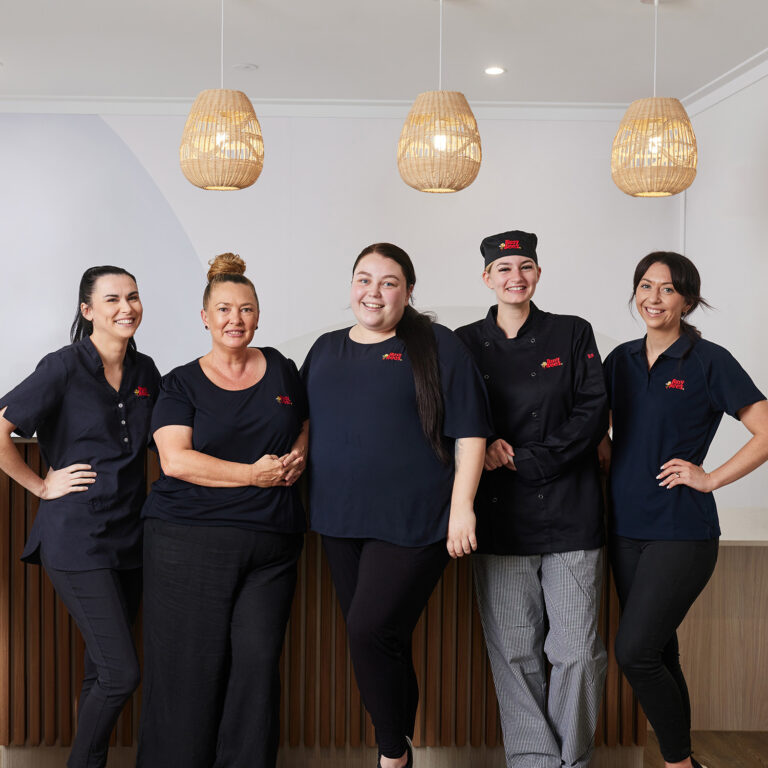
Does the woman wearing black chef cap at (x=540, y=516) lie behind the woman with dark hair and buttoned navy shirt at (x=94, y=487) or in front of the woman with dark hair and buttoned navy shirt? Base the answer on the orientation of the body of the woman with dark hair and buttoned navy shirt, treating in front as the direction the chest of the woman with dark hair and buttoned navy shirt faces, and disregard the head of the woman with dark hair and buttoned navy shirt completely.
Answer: in front

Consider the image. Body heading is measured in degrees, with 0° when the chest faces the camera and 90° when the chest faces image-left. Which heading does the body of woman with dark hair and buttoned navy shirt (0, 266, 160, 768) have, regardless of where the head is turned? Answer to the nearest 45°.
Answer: approximately 315°

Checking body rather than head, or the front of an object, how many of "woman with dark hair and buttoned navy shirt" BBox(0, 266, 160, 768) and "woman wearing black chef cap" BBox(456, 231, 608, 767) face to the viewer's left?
0

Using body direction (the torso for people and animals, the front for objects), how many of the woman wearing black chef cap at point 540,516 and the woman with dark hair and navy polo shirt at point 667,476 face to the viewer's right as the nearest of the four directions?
0

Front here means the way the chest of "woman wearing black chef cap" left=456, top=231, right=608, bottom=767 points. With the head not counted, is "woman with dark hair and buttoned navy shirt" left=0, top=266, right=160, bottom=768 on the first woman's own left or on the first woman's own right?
on the first woman's own right

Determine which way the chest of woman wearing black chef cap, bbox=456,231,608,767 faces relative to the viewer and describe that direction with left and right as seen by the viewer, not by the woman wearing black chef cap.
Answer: facing the viewer

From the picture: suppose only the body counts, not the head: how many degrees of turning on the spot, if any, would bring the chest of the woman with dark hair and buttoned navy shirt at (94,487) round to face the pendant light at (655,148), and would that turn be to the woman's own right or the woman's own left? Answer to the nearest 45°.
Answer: approximately 45° to the woman's own left

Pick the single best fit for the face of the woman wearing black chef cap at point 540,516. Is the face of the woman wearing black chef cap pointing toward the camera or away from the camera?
toward the camera

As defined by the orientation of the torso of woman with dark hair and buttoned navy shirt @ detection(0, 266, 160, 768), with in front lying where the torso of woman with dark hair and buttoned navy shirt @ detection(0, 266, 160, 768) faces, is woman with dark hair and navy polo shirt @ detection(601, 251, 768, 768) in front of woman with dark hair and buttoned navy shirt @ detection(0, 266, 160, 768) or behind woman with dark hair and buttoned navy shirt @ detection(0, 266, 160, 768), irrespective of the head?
in front
